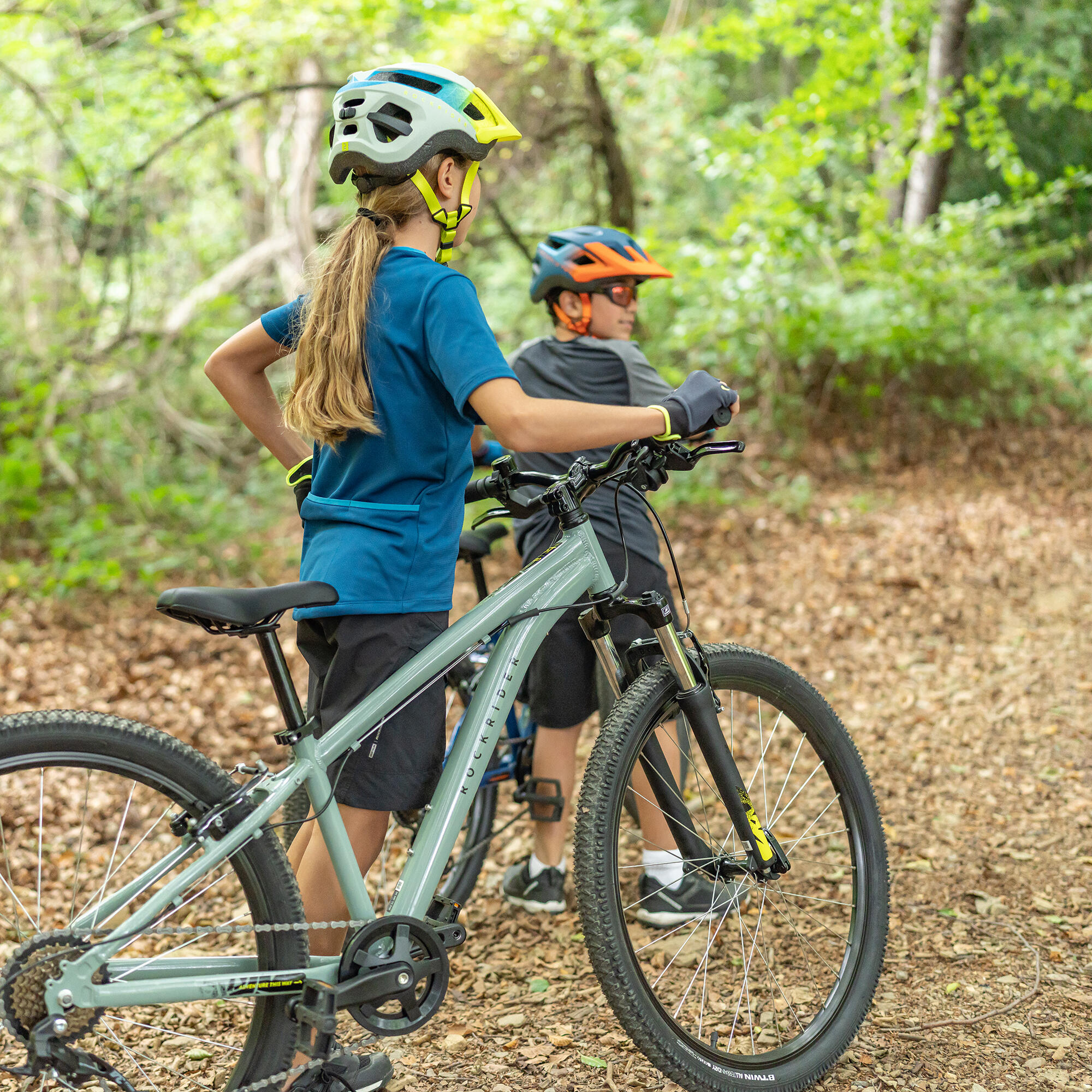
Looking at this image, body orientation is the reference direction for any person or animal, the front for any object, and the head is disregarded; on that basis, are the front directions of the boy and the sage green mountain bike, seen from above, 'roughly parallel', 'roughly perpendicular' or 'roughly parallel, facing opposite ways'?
roughly parallel

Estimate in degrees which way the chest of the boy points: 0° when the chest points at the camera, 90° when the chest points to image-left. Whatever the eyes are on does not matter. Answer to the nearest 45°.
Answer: approximately 225°

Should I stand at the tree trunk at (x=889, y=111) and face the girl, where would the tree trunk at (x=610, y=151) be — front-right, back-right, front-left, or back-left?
front-right

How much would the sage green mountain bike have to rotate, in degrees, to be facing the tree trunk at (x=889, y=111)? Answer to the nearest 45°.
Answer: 0° — it already faces it

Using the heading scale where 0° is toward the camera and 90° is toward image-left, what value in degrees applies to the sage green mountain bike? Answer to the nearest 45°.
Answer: approximately 225°

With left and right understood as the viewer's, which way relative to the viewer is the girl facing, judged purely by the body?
facing away from the viewer and to the right of the viewer

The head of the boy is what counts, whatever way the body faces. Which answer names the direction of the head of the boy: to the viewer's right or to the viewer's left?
to the viewer's right

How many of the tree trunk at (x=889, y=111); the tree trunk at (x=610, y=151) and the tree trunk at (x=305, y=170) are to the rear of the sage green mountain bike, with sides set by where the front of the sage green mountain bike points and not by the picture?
0

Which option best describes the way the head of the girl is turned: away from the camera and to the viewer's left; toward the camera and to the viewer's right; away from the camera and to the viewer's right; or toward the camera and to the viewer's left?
away from the camera and to the viewer's right

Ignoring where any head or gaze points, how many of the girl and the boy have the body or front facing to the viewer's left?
0

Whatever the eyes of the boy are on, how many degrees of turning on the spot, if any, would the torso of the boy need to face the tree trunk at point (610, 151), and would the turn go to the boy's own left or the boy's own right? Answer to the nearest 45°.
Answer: approximately 45° to the boy's own left

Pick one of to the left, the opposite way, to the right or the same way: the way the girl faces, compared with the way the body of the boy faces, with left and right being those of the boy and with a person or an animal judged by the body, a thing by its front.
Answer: the same way

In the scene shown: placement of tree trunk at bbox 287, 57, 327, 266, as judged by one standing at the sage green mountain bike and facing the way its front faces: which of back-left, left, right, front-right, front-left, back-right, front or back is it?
front-left

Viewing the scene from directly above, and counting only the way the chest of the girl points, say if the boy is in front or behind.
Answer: in front
